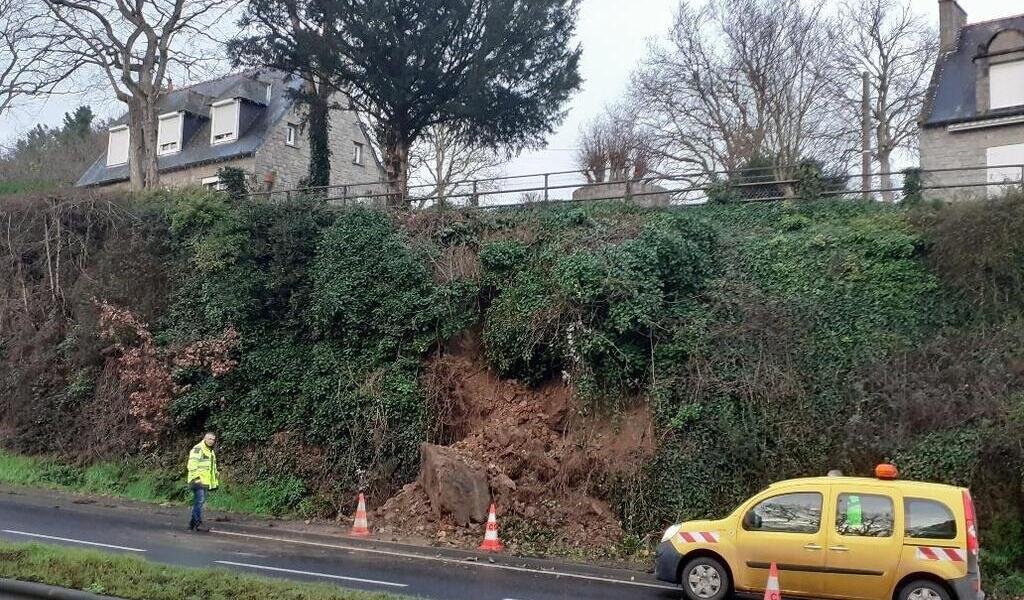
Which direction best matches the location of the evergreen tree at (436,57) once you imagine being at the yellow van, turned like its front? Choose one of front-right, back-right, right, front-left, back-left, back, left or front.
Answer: front-right

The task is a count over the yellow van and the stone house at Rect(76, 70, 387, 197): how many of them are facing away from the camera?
0

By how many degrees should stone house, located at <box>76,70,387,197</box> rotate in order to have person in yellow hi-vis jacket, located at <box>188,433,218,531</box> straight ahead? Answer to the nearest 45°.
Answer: approximately 45° to its left

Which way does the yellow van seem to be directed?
to the viewer's left

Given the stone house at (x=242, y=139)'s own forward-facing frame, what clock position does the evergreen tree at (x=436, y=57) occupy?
The evergreen tree is roughly at 10 o'clock from the stone house.

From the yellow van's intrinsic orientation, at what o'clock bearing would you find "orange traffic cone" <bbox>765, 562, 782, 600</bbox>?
The orange traffic cone is roughly at 10 o'clock from the yellow van.

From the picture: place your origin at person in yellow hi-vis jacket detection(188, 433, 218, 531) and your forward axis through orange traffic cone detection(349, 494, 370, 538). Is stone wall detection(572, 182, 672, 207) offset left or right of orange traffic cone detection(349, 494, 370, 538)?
left

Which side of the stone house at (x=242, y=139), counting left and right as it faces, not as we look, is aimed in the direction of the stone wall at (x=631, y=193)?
left

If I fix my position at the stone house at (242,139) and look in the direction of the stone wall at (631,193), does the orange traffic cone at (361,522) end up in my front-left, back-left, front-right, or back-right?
front-right

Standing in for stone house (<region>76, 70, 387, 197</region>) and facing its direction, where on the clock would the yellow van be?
The yellow van is roughly at 10 o'clock from the stone house.

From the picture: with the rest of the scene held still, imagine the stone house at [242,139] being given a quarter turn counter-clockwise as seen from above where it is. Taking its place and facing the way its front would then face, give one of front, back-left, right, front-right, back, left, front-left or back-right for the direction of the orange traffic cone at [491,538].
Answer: front-right

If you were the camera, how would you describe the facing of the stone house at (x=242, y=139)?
facing the viewer and to the left of the viewer

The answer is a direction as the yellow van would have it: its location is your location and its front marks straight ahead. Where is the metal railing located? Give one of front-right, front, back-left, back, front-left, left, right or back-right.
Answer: right

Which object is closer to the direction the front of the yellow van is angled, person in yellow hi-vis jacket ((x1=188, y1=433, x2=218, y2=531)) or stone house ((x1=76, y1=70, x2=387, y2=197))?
the person in yellow hi-vis jacket

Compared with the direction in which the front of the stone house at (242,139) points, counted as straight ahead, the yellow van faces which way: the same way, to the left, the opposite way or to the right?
to the right

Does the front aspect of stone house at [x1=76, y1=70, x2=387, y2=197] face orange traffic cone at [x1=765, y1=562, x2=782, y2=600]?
no
